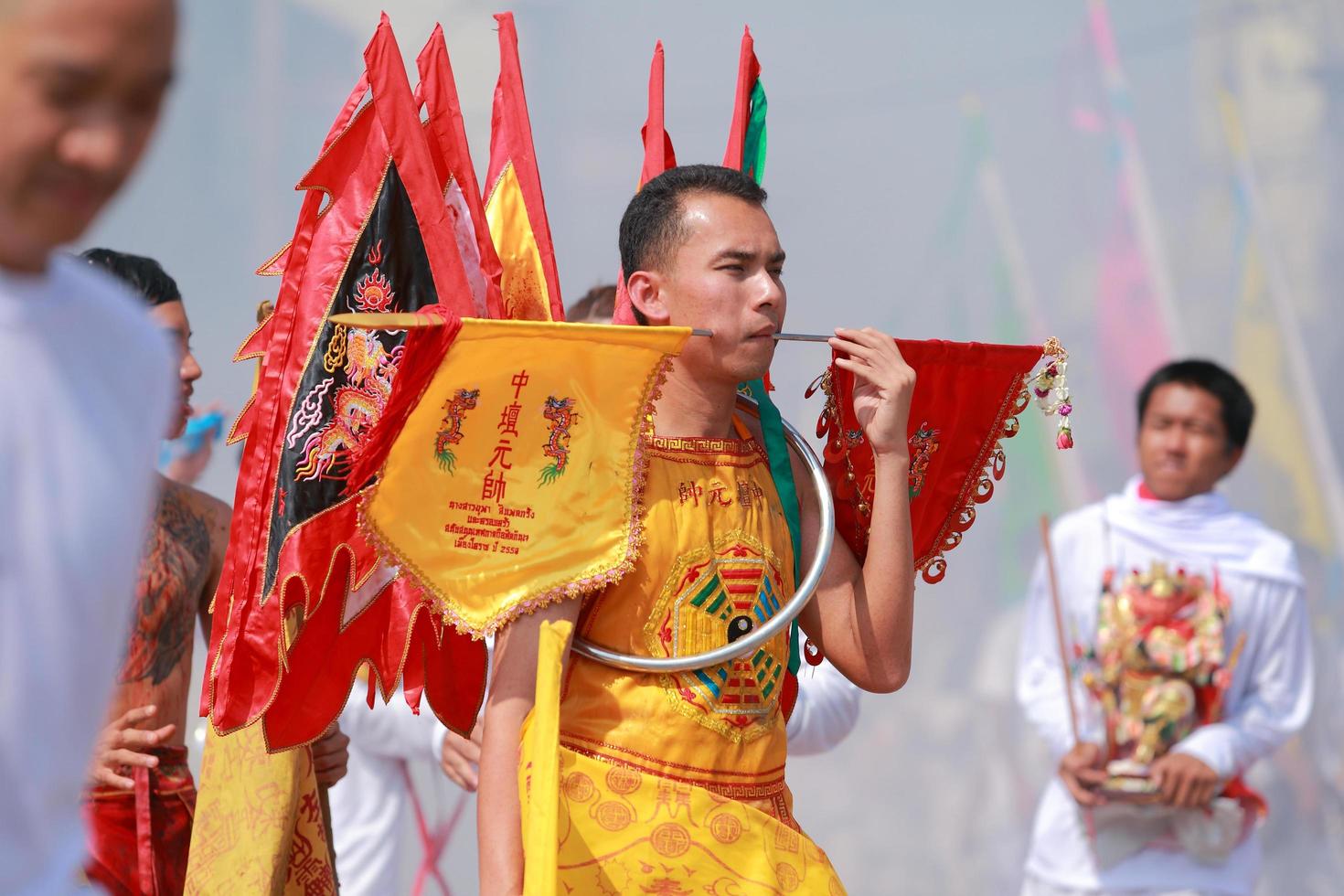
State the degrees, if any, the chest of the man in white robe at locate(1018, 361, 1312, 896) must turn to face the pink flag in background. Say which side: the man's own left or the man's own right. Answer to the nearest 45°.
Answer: approximately 180°

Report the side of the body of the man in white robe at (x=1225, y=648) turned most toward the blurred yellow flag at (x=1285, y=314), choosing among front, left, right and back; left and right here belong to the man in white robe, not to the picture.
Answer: back

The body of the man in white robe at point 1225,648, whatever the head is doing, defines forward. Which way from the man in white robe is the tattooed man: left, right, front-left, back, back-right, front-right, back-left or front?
front-right

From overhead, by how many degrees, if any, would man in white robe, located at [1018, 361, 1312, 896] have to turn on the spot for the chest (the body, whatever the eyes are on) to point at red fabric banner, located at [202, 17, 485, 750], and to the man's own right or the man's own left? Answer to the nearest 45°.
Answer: approximately 45° to the man's own right

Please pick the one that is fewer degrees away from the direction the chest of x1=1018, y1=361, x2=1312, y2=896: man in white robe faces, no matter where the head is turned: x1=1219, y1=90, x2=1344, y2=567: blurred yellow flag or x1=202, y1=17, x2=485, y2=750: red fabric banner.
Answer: the red fabric banner

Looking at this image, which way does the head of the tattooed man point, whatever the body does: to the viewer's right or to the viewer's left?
to the viewer's right

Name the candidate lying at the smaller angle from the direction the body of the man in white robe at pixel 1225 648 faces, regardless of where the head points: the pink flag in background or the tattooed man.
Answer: the tattooed man

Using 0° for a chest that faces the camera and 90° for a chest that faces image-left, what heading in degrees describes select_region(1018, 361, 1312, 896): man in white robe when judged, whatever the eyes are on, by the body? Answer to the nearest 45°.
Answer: approximately 0°
